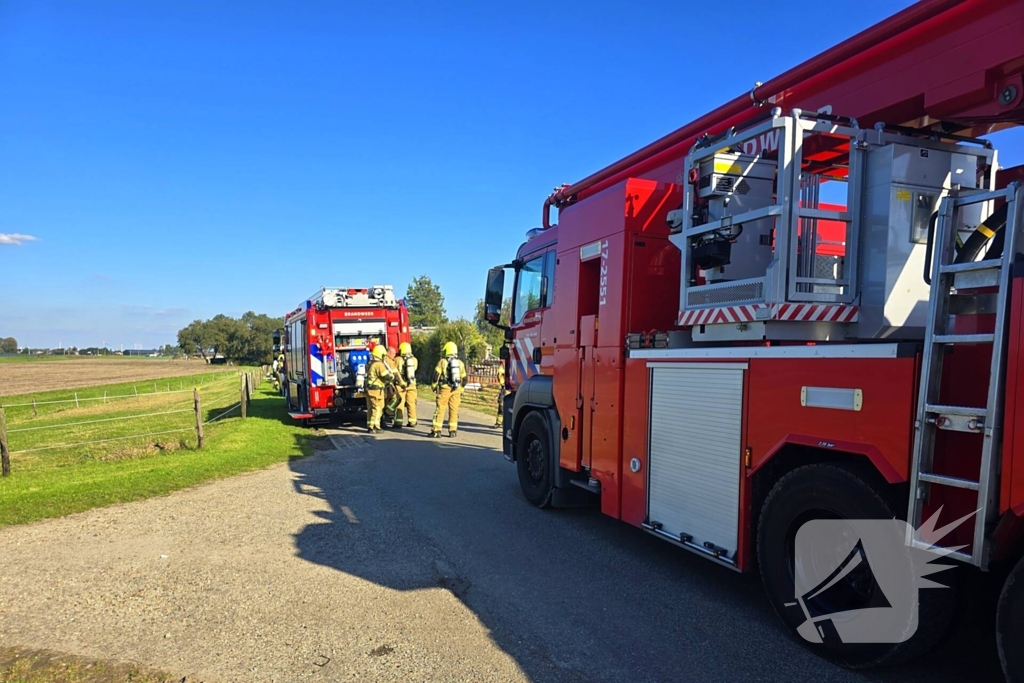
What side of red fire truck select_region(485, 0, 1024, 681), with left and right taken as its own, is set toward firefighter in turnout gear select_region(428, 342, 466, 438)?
front

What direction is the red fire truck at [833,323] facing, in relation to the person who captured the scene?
facing away from the viewer and to the left of the viewer

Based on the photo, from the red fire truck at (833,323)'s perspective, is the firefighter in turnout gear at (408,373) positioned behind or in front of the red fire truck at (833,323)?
in front

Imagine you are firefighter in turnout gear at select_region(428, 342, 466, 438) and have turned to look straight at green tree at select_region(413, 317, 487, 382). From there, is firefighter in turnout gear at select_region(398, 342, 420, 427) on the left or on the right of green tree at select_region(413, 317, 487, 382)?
left

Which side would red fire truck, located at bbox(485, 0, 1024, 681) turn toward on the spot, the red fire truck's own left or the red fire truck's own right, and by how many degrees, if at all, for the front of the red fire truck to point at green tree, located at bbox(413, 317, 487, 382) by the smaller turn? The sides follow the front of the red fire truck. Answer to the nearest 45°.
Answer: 0° — it already faces it

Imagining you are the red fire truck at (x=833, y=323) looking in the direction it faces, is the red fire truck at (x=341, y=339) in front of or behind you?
in front
